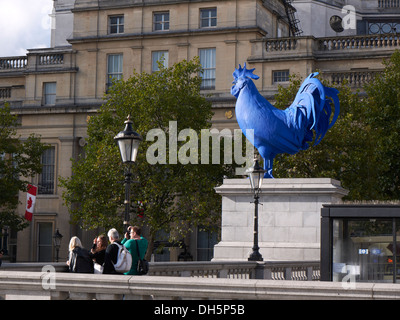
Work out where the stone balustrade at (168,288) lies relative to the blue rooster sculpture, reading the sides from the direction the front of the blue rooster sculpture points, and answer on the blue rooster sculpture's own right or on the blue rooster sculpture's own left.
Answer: on the blue rooster sculpture's own left

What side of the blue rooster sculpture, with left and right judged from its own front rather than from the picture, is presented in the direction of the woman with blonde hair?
left

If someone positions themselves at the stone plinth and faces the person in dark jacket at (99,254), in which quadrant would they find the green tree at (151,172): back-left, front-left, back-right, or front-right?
back-right

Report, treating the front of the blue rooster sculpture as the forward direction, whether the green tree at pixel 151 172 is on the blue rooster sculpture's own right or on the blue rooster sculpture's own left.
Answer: on the blue rooster sculpture's own right

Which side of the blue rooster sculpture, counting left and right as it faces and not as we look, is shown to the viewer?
left

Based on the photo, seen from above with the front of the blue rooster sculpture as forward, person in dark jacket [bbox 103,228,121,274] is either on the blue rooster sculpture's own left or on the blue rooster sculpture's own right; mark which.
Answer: on the blue rooster sculpture's own left

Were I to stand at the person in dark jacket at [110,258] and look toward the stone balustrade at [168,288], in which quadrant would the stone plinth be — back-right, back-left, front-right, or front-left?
back-left

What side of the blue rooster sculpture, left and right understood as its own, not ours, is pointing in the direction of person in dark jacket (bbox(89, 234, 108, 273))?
left
